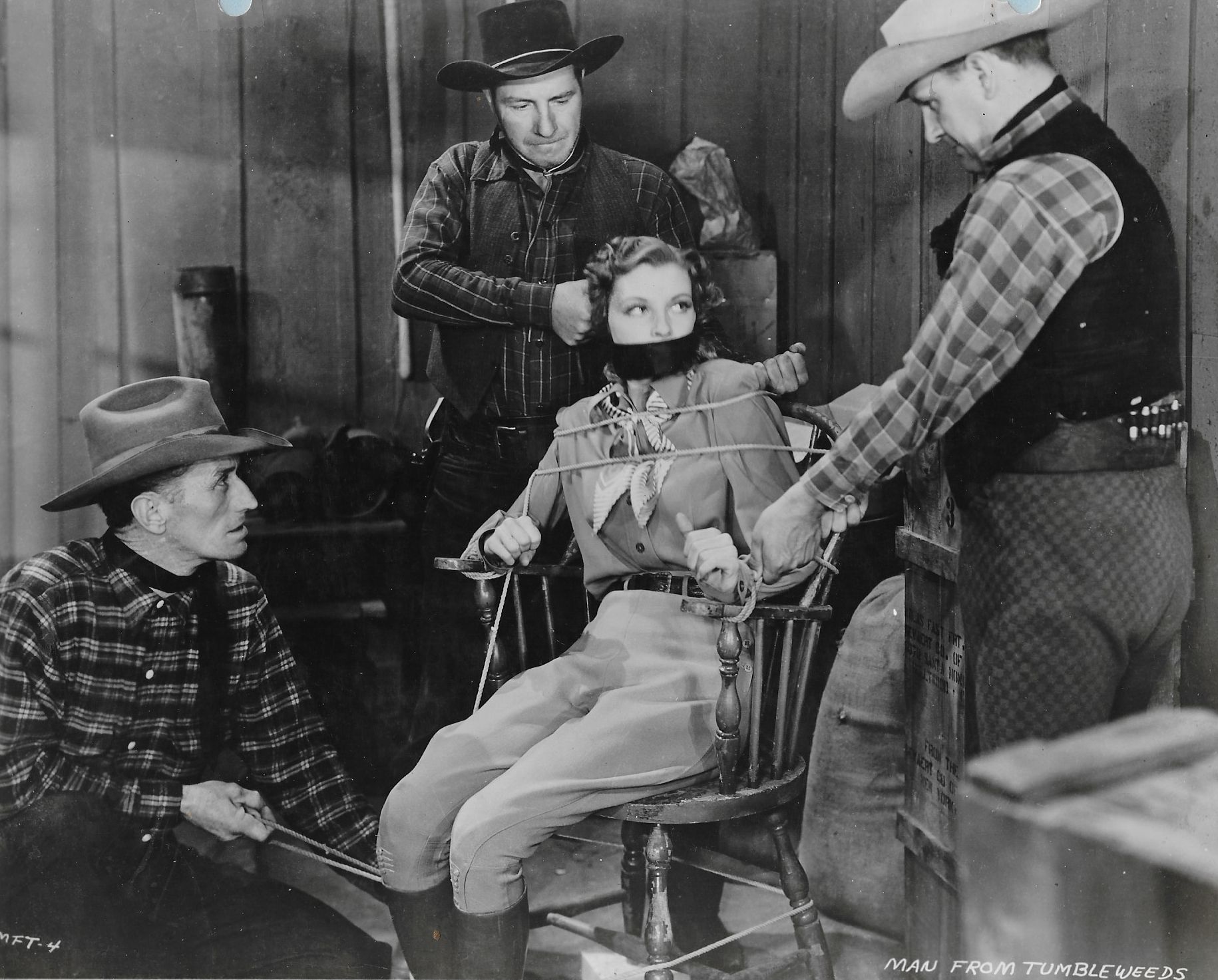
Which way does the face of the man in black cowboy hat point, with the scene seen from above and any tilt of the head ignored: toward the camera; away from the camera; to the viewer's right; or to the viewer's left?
toward the camera

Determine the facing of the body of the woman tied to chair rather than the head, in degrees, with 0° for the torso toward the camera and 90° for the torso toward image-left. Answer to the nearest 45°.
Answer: approximately 45°
